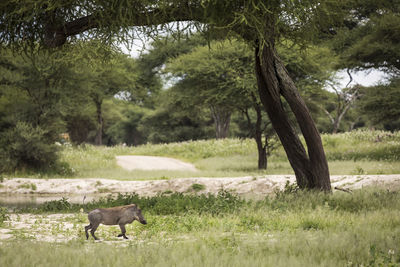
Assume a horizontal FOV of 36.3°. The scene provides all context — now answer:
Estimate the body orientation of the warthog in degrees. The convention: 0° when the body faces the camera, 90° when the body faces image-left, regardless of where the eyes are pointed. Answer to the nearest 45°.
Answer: approximately 270°

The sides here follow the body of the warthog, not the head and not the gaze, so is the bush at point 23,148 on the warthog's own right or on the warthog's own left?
on the warthog's own left

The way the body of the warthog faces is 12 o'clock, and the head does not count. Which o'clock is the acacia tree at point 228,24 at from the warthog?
The acacia tree is roughly at 10 o'clock from the warthog.
